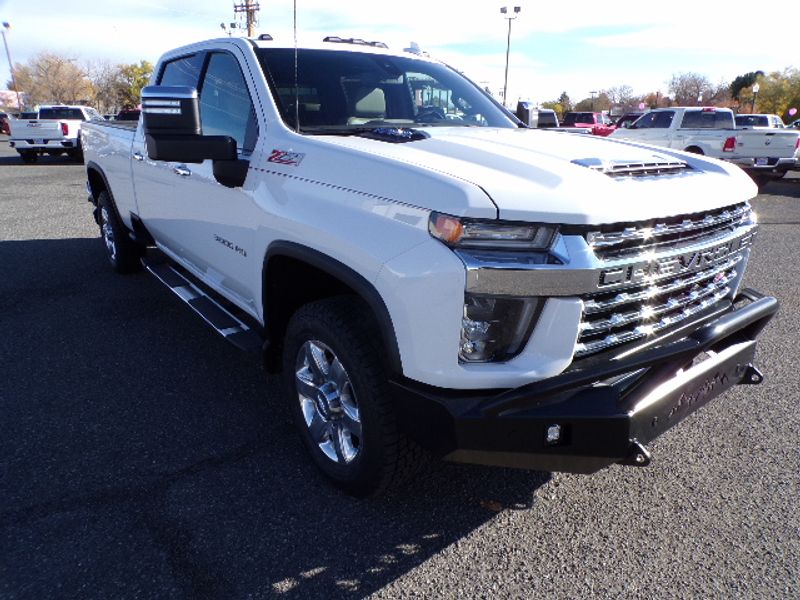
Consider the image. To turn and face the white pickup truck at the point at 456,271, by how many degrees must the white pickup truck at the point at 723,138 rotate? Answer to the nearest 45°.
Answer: approximately 135° to its left

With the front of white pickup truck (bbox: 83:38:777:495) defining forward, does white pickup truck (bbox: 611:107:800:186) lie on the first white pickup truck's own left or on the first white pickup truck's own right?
on the first white pickup truck's own left

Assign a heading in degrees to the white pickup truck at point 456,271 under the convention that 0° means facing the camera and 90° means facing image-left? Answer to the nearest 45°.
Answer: approximately 315°

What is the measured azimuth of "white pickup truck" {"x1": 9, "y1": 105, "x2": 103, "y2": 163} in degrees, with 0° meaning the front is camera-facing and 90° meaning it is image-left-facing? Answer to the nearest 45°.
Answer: approximately 225°

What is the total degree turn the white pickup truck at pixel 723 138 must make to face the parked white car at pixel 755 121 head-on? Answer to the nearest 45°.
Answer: approximately 45° to its right

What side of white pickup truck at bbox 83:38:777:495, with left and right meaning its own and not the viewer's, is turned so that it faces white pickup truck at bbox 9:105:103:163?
back

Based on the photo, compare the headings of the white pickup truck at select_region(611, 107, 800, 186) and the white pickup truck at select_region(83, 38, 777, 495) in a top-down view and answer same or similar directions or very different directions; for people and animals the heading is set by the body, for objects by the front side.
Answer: very different directions

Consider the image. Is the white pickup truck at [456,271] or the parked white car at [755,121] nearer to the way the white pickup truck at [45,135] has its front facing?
the parked white car

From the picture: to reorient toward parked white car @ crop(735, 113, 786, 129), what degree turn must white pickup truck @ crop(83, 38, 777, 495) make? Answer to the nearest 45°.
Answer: approximately 90° to its left

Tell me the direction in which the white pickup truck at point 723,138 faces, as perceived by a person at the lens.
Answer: facing away from the viewer and to the left of the viewer
